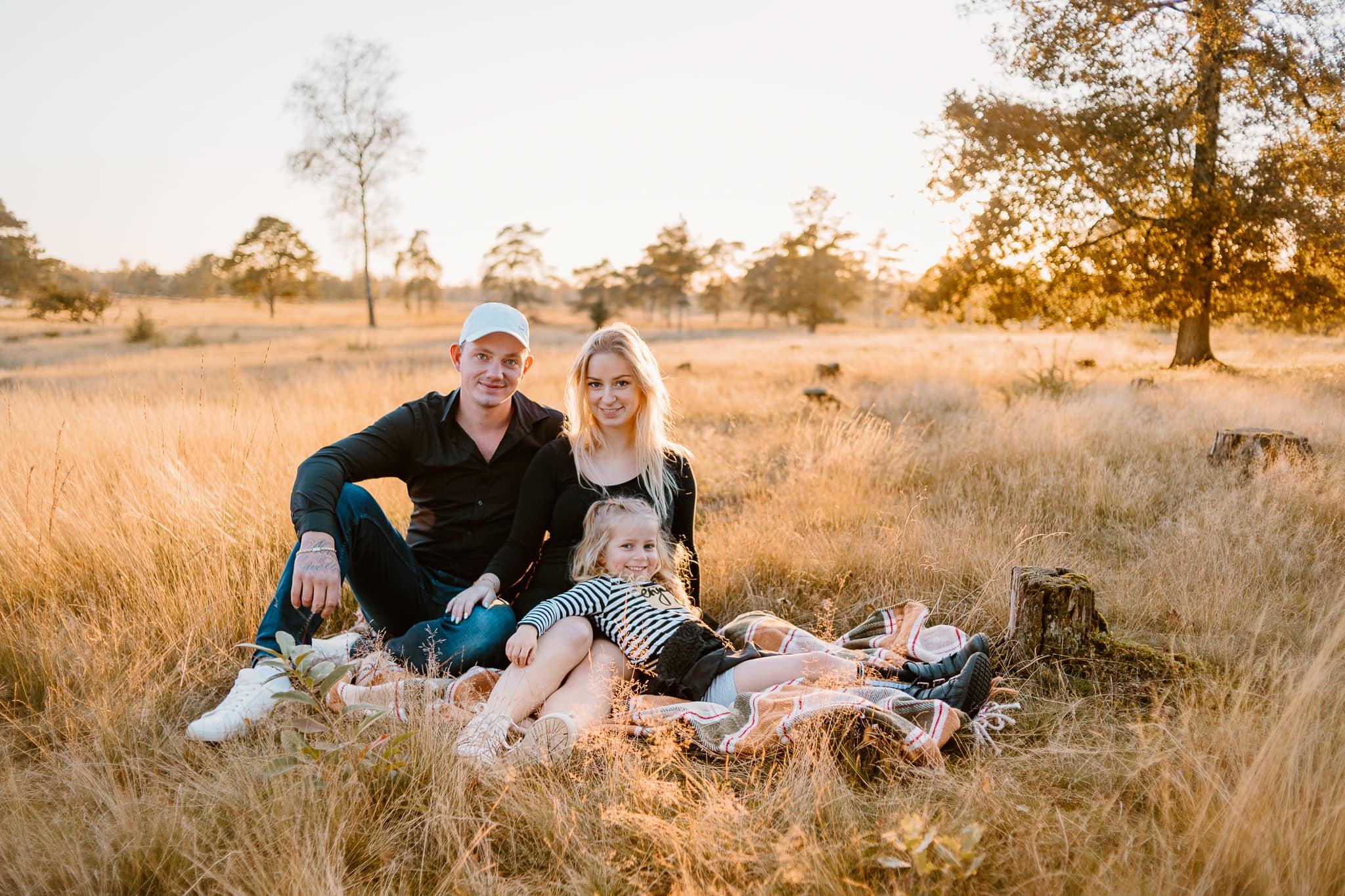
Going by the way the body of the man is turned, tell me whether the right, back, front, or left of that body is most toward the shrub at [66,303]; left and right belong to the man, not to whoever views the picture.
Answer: back

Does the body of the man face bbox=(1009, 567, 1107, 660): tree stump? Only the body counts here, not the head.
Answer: no

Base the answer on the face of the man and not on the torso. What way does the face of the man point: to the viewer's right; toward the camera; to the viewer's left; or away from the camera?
toward the camera

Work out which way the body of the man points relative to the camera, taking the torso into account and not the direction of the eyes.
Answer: toward the camera

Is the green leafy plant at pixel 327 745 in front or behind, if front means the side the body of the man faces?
in front

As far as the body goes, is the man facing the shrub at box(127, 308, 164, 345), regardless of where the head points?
no

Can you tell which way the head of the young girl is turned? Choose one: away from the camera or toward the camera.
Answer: toward the camera

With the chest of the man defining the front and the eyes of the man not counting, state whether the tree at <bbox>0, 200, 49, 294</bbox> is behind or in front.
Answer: behind

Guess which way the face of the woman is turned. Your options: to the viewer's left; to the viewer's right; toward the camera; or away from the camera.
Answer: toward the camera

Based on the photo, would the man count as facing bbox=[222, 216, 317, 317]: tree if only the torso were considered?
no

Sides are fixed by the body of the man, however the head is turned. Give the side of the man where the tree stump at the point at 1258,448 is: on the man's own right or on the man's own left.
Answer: on the man's own left
